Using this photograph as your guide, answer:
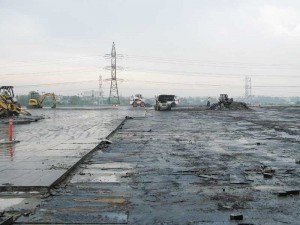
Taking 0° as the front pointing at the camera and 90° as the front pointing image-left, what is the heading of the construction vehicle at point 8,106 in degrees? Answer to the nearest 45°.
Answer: approximately 270°
